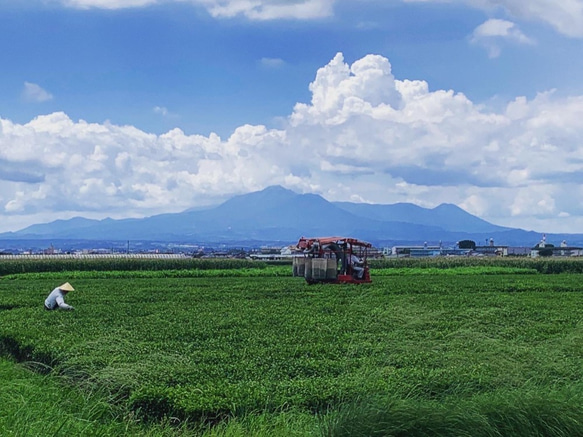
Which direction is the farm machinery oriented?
to the viewer's right
